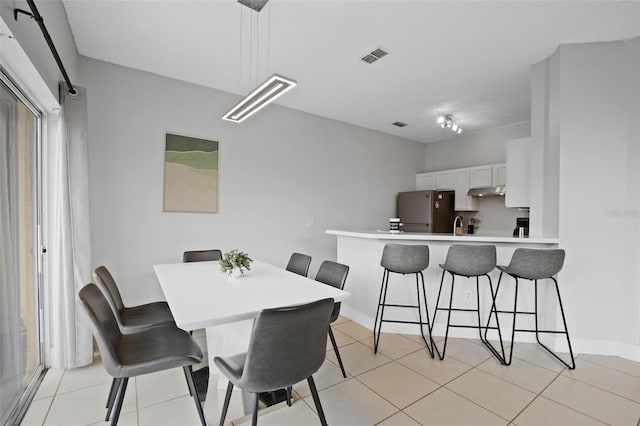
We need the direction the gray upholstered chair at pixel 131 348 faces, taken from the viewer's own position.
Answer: facing to the right of the viewer

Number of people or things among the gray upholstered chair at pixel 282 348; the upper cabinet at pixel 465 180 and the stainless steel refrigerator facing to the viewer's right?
0

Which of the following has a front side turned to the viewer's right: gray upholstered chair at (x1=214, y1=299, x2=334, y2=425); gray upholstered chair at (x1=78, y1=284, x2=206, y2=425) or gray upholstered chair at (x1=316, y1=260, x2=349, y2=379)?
gray upholstered chair at (x1=78, y1=284, x2=206, y2=425)

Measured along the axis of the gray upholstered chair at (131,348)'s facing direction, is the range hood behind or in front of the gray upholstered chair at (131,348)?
in front

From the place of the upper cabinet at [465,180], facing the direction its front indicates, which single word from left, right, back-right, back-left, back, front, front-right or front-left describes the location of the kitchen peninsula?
front-left

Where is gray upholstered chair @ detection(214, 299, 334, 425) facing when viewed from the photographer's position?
facing away from the viewer and to the left of the viewer

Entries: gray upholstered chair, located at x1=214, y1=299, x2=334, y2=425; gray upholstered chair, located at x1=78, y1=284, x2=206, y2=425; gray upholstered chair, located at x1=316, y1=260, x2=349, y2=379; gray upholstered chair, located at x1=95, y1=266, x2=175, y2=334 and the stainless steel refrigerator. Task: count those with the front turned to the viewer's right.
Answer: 2

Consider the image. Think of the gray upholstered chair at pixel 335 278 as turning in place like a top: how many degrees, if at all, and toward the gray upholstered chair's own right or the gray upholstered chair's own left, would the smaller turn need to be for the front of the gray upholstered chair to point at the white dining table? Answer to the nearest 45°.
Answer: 0° — it already faces it

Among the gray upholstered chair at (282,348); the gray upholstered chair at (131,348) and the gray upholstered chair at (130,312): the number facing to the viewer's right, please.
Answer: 2

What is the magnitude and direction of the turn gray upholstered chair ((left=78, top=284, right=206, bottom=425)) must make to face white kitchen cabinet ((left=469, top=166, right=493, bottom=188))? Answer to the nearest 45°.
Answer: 0° — it already faces it
